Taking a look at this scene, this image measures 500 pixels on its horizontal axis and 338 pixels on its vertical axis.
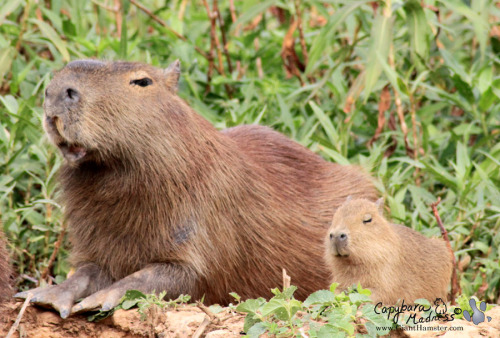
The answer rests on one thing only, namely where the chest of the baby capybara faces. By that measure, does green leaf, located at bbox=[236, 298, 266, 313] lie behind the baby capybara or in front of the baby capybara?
in front

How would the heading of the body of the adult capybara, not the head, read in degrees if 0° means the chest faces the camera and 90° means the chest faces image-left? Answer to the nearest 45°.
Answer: approximately 45°

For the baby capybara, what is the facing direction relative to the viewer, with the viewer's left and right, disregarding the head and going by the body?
facing the viewer and to the left of the viewer

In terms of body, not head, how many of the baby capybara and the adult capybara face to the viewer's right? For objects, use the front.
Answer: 0

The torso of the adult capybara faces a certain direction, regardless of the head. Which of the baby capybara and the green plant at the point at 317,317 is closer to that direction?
the green plant

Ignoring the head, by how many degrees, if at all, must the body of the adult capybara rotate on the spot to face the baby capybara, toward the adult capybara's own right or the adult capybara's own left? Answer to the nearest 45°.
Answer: approximately 135° to the adult capybara's own left

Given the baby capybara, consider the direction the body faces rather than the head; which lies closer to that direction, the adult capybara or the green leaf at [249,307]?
the green leaf

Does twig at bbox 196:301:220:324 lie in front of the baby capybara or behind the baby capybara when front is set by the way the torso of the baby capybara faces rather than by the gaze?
in front

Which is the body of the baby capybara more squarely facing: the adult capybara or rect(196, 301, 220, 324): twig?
the twig

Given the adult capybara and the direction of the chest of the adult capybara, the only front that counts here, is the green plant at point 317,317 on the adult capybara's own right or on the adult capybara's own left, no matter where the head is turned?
on the adult capybara's own left
